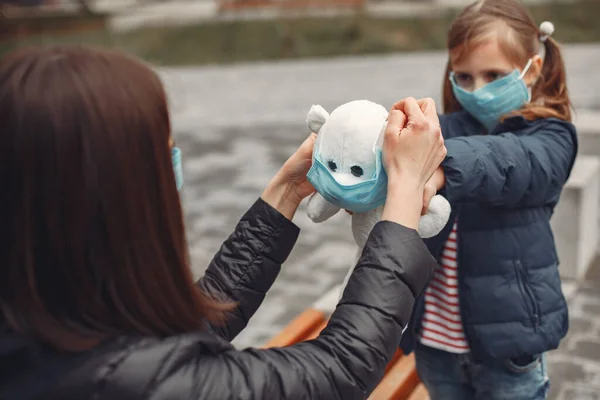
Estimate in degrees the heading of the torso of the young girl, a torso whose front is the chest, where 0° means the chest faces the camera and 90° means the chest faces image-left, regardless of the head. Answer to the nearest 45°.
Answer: approximately 45°

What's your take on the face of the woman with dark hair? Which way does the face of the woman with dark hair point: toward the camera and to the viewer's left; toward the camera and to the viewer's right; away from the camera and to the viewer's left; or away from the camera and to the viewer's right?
away from the camera and to the viewer's right

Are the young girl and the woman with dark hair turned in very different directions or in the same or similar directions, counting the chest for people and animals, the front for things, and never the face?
very different directions

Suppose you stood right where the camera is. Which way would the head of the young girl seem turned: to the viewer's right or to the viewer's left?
to the viewer's left

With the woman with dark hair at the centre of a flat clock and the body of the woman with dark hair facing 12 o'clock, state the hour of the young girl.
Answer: The young girl is roughly at 12 o'clock from the woman with dark hair.

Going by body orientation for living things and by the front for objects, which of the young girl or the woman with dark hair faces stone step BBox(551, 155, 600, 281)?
the woman with dark hair

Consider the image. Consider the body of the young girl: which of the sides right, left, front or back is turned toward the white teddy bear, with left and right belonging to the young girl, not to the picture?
front

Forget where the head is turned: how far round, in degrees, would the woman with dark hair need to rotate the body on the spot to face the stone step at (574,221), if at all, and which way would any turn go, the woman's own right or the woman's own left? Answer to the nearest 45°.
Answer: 0° — they already face it

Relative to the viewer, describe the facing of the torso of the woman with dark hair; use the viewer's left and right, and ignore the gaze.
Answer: facing away from the viewer and to the right of the viewer
